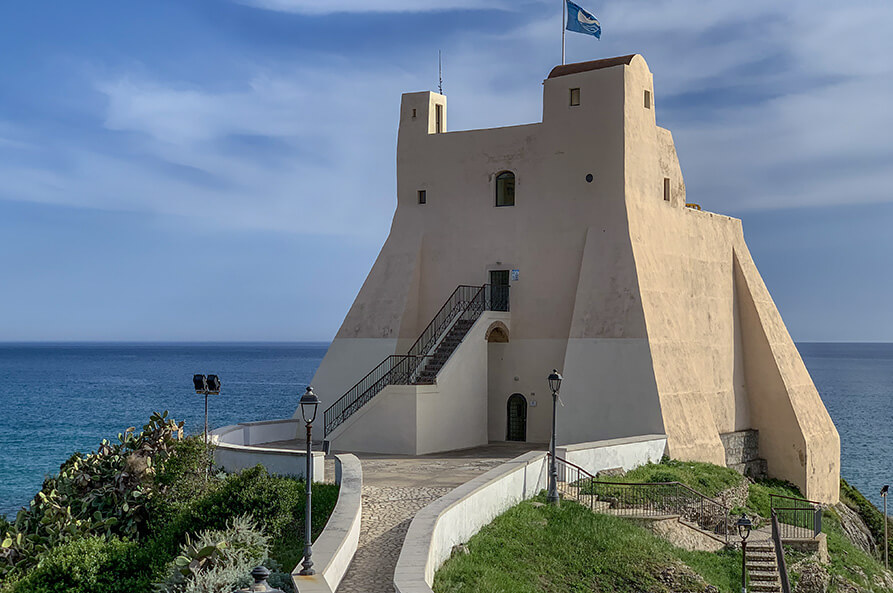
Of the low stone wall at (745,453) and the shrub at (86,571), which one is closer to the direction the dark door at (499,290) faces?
the shrub

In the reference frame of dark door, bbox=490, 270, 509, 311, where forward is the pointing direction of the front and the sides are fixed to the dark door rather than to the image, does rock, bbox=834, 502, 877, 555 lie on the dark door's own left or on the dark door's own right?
on the dark door's own left

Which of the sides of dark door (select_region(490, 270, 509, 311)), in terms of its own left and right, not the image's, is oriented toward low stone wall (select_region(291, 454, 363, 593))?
front

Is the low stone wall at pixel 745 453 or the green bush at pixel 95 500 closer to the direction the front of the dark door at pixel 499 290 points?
the green bush

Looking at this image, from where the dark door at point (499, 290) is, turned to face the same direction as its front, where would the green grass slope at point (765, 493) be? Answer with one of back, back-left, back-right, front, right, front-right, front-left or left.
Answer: left

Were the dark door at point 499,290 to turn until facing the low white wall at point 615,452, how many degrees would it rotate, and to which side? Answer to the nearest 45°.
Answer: approximately 45° to its left

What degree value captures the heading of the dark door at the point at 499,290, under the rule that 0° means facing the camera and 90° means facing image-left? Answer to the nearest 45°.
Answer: approximately 0°

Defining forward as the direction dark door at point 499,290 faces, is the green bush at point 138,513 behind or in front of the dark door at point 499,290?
in front

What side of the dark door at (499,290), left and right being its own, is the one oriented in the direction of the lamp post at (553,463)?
front

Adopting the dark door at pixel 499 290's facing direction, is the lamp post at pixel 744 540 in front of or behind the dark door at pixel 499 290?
in front

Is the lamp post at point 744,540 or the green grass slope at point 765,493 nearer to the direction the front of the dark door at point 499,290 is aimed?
the lamp post

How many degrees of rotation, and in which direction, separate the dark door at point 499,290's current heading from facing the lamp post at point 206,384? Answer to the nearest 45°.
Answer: approximately 45° to its right

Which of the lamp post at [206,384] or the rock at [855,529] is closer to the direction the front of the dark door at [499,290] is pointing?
the lamp post

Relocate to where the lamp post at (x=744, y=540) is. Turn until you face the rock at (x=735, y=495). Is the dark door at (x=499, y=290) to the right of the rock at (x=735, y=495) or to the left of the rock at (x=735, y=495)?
left
